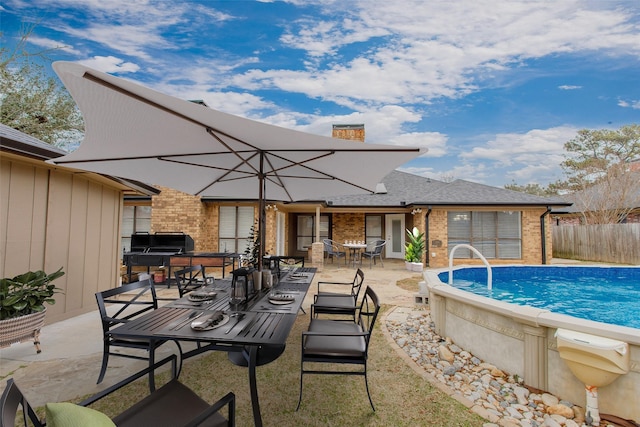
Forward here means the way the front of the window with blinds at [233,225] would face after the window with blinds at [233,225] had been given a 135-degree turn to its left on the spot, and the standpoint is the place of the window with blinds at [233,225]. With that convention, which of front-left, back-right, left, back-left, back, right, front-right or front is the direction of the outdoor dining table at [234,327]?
back-right

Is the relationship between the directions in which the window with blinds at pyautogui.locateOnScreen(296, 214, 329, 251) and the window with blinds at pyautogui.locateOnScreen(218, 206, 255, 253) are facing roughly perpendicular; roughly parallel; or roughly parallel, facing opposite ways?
roughly parallel

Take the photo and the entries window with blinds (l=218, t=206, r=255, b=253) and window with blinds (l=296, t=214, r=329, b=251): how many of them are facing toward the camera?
2

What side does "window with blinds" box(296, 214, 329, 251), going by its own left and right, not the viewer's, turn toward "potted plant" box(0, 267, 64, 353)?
front

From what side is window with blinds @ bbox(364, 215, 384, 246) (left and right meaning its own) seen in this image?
front

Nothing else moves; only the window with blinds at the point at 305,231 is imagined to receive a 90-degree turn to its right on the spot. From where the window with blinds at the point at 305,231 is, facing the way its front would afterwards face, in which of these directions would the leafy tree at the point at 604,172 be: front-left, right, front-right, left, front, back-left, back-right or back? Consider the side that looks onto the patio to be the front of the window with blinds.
back

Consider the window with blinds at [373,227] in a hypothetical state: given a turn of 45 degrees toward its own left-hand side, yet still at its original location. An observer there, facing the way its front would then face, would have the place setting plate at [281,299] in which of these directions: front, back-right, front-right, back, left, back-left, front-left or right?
front-right

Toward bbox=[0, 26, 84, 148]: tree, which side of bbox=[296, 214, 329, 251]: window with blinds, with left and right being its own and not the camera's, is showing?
right

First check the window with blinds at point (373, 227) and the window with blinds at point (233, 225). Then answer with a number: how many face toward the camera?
2

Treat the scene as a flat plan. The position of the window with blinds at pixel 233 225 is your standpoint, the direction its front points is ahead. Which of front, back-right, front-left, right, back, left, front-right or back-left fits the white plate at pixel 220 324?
front

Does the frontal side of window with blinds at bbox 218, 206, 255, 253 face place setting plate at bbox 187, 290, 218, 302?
yes

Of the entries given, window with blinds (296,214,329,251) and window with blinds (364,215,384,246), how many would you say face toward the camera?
2

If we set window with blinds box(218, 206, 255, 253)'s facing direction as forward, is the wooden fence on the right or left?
on its left

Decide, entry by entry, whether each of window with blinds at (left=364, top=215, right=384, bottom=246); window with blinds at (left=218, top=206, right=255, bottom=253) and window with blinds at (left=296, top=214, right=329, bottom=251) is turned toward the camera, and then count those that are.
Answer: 3

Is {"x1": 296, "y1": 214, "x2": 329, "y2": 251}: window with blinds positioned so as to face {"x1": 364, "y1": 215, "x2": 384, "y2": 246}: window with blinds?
no

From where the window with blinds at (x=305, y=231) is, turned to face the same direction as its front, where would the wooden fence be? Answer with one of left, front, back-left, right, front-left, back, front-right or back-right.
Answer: left

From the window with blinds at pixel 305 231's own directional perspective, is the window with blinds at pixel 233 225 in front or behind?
in front

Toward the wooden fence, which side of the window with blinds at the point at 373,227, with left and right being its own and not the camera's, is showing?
left

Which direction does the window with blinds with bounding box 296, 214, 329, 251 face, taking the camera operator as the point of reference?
facing the viewer

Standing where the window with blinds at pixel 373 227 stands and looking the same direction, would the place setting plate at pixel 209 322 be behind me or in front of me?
in front

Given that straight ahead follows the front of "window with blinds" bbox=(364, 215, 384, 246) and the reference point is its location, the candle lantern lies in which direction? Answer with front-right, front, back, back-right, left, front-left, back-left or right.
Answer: front
